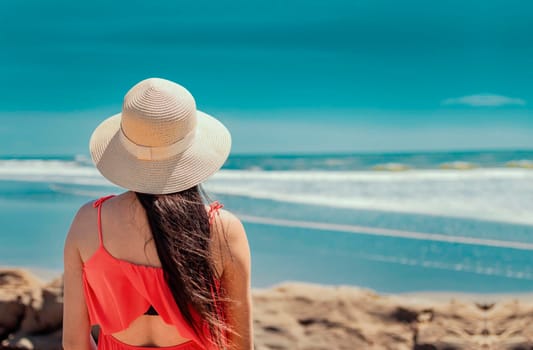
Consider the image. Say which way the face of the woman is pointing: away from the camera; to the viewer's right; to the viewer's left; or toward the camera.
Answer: away from the camera

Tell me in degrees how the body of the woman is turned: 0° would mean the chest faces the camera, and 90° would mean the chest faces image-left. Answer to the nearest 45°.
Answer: approximately 180°
